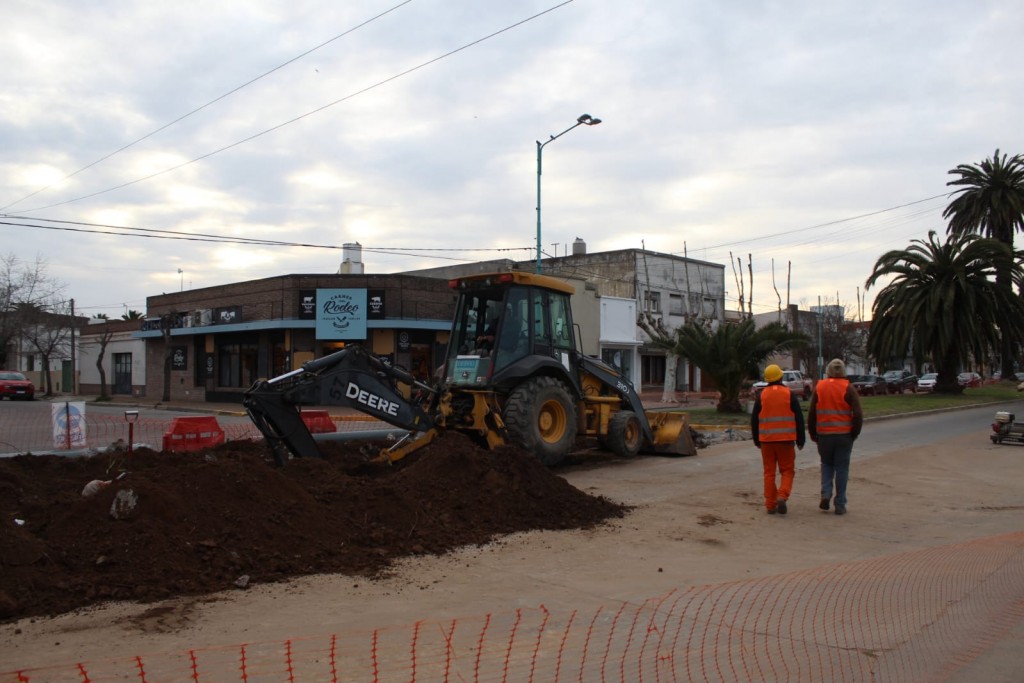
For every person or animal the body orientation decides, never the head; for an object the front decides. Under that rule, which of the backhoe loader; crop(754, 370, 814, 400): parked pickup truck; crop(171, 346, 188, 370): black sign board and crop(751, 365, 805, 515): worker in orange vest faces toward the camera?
the black sign board

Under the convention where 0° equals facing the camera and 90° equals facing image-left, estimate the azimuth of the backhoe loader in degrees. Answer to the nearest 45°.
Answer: approximately 225°

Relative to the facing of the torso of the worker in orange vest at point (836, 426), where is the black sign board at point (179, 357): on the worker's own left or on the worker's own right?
on the worker's own left

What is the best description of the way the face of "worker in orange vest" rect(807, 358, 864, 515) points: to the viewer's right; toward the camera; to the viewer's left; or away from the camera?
away from the camera

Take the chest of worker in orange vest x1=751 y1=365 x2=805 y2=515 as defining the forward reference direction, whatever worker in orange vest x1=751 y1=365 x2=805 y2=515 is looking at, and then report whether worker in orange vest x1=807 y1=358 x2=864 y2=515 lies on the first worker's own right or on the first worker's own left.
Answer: on the first worker's own right

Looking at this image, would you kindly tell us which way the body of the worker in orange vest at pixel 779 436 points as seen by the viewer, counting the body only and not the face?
away from the camera

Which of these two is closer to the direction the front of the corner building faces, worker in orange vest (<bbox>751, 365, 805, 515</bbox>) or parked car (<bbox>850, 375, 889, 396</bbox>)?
the worker in orange vest

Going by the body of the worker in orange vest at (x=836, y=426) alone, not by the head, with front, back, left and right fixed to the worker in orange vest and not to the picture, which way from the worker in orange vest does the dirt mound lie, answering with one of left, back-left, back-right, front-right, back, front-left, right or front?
back-left

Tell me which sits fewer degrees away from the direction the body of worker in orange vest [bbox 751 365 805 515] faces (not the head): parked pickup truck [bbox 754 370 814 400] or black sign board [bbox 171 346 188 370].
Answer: the parked pickup truck

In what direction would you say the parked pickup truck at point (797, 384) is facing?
to the viewer's left

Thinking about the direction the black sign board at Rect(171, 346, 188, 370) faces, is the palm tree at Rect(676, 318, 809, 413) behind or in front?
in front

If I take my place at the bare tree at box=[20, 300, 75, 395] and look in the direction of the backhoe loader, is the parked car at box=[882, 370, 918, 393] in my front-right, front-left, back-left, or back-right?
front-left

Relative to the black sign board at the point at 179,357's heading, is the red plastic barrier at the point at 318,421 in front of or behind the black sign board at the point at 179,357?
in front

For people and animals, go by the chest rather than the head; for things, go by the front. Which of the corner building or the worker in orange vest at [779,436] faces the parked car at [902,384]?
the worker in orange vest

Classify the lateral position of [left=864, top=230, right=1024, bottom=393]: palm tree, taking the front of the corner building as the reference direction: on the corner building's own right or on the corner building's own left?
on the corner building's own left

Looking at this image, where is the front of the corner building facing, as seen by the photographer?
facing the viewer

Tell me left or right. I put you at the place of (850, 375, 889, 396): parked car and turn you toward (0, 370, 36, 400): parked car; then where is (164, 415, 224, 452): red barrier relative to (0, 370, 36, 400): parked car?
left

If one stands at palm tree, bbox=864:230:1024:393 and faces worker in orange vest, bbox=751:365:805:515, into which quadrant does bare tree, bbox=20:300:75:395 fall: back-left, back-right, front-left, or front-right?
front-right

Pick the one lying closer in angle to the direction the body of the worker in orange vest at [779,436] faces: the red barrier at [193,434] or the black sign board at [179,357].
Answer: the black sign board

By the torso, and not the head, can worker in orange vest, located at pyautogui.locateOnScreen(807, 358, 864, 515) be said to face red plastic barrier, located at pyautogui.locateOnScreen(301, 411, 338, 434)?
no

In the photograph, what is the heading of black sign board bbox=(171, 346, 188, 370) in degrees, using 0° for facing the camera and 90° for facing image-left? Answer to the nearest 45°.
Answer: approximately 0°
